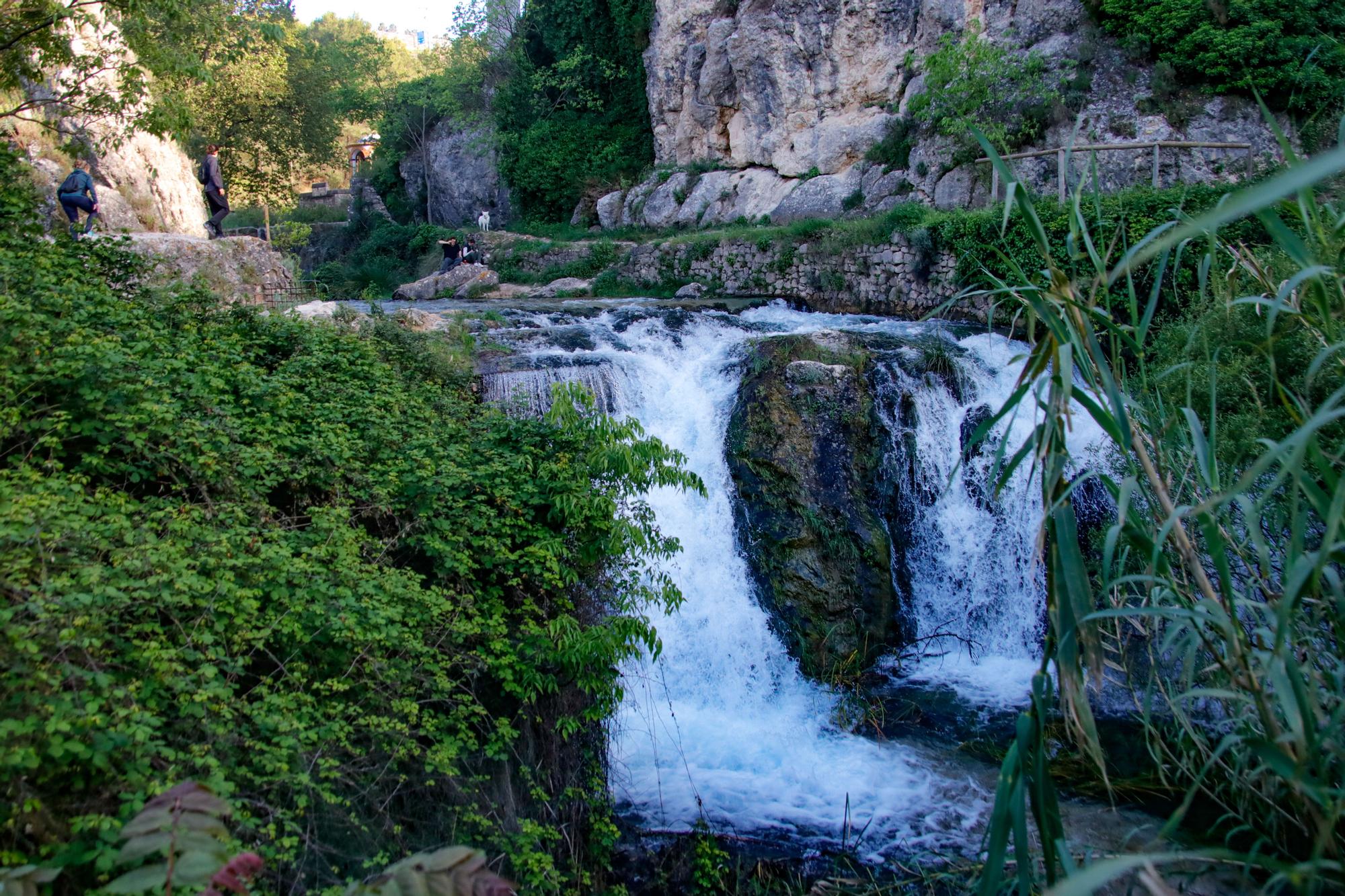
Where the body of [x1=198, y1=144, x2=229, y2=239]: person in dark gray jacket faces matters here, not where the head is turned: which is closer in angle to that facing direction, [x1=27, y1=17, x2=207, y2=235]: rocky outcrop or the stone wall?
the stone wall

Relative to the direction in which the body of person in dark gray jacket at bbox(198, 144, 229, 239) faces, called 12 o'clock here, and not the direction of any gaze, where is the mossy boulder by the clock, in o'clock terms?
The mossy boulder is roughly at 2 o'clock from the person in dark gray jacket.

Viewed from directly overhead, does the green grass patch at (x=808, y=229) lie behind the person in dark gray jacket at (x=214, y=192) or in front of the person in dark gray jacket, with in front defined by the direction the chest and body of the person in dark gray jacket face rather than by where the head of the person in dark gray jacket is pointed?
in front

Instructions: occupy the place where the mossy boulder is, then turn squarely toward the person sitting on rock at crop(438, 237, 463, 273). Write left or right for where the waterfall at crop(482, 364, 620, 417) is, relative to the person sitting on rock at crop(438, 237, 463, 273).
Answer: left

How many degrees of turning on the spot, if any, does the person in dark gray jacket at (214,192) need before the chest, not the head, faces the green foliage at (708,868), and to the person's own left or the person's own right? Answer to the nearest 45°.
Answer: approximately 90° to the person's own right

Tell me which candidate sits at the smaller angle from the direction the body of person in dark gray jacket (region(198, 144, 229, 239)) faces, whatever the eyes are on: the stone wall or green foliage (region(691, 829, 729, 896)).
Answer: the stone wall

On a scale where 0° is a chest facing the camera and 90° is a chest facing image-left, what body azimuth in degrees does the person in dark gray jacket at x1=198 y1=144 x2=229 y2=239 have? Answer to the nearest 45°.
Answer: approximately 270°

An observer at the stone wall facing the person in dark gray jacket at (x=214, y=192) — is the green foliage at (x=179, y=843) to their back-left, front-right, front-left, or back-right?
front-left
